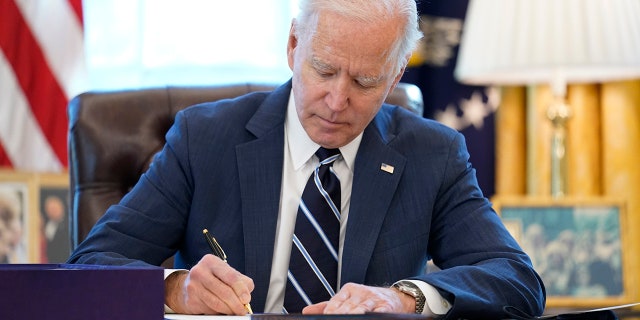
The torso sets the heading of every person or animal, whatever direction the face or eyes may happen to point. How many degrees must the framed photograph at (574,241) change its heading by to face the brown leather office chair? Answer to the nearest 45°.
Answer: approximately 45° to its right

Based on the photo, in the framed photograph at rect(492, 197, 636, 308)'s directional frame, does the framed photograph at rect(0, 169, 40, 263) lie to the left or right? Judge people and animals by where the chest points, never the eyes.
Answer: on its right

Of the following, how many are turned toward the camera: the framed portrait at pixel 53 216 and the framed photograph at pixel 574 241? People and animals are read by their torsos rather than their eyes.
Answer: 2

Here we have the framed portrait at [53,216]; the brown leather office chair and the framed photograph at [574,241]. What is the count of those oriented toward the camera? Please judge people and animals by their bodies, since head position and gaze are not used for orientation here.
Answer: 3

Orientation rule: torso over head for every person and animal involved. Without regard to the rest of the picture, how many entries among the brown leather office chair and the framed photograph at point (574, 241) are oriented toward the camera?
2

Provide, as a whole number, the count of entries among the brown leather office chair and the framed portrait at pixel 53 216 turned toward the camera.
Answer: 2

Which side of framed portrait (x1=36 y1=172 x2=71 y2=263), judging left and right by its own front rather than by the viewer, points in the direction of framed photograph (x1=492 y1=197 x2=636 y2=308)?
left

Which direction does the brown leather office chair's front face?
toward the camera

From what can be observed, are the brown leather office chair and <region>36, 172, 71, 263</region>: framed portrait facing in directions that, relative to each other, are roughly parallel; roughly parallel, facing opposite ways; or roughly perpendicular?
roughly parallel
